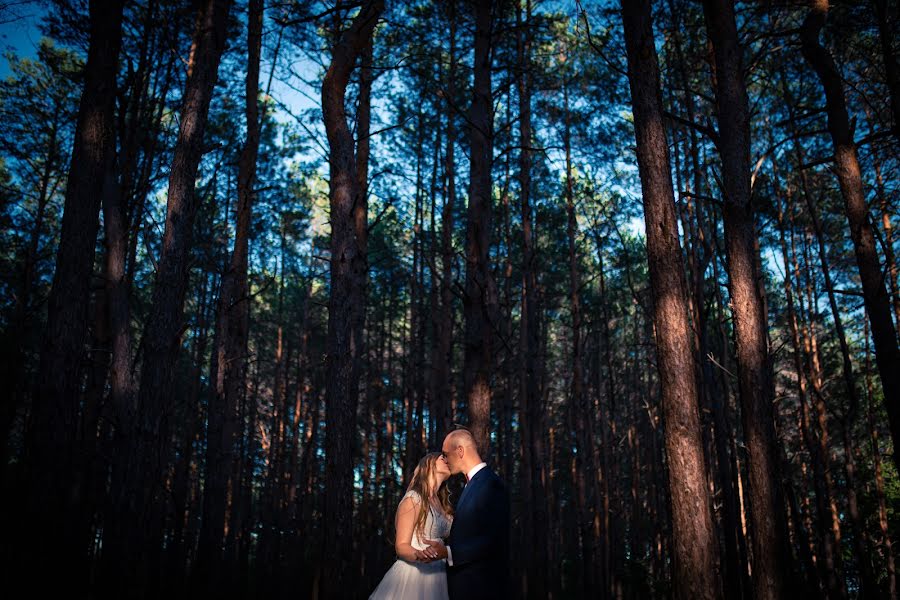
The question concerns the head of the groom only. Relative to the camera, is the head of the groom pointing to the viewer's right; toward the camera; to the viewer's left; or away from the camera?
to the viewer's left

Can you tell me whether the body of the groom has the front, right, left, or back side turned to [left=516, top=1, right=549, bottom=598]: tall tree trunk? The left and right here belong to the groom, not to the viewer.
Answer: right

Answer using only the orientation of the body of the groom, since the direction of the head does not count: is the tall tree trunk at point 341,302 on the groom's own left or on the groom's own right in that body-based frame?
on the groom's own right

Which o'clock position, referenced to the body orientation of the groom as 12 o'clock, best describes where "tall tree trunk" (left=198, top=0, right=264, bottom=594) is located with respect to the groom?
The tall tree trunk is roughly at 2 o'clock from the groom.

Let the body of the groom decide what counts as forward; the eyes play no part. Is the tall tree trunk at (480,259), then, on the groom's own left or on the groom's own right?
on the groom's own right

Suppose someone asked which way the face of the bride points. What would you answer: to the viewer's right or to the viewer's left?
to the viewer's right

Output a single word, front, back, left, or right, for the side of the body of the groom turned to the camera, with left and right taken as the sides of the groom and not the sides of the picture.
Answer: left

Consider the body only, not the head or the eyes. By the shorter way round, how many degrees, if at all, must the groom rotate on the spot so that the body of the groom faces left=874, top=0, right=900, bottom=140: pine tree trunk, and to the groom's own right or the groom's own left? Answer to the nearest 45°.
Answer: approximately 135° to the groom's own right
